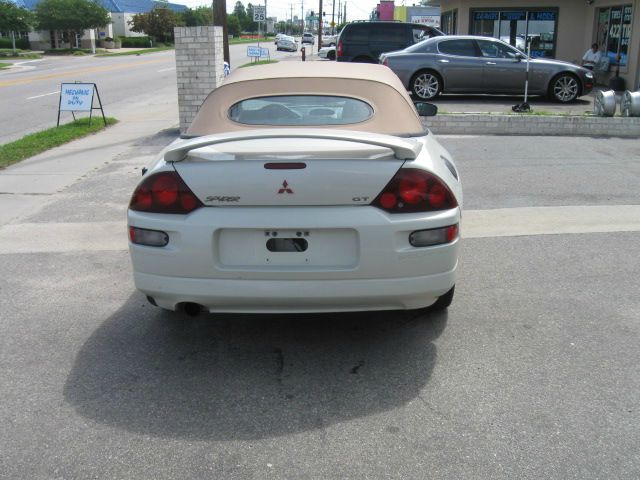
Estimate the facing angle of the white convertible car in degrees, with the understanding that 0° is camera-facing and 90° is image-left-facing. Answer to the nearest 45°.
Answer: approximately 180°

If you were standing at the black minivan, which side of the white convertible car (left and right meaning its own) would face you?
front

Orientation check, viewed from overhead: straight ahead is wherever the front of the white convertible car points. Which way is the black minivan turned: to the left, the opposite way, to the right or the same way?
to the right

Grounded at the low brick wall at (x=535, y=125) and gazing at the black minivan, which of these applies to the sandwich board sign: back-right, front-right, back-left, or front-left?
front-left

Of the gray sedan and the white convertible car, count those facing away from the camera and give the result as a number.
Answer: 1

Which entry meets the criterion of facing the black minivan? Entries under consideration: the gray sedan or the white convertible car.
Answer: the white convertible car

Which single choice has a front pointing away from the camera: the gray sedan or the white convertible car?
the white convertible car

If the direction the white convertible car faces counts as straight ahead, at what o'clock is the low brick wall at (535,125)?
The low brick wall is roughly at 1 o'clock from the white convertible car.

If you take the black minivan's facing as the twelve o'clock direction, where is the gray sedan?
The gray sedan is roughly at 2 o'clock from the black minivan.

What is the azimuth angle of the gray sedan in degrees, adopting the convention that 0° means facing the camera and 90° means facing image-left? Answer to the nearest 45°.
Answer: approximately 270°
